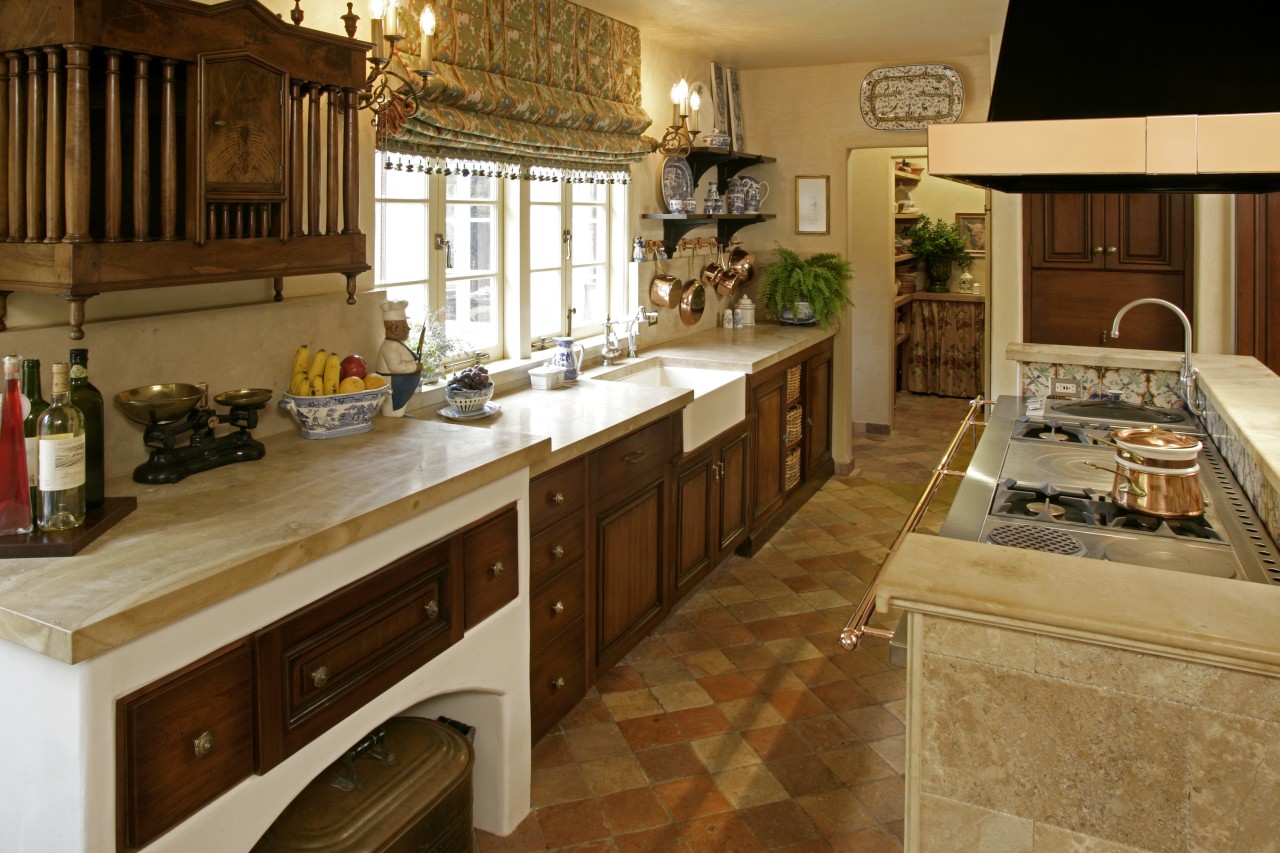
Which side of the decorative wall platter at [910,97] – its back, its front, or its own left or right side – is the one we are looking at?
front

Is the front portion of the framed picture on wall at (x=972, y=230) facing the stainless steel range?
yes

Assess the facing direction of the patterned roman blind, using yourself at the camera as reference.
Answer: facing the viewer and to the right of the viewer

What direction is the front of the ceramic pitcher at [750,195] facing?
to the viewer's left

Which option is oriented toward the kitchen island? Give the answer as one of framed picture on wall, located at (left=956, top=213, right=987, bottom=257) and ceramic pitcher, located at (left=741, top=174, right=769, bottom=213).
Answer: the framed picture on wall

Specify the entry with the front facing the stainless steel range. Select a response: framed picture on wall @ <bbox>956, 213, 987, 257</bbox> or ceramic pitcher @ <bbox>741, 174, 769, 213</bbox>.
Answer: the framed picture on wall

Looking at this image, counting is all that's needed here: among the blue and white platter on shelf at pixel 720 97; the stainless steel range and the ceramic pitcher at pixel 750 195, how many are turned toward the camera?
0

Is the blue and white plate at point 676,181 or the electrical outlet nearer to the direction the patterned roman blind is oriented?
the electrical outlet

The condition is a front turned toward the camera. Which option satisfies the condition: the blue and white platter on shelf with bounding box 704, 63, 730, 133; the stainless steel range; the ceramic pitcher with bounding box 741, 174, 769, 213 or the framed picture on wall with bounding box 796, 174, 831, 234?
the framed picture on wall with bounding box 796, 174, 831, 234

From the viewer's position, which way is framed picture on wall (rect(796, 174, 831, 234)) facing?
facing the viewer

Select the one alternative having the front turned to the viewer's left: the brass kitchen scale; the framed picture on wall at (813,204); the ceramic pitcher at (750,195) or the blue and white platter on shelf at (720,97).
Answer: the ceramic pitcher

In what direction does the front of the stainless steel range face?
to the viewer's left
